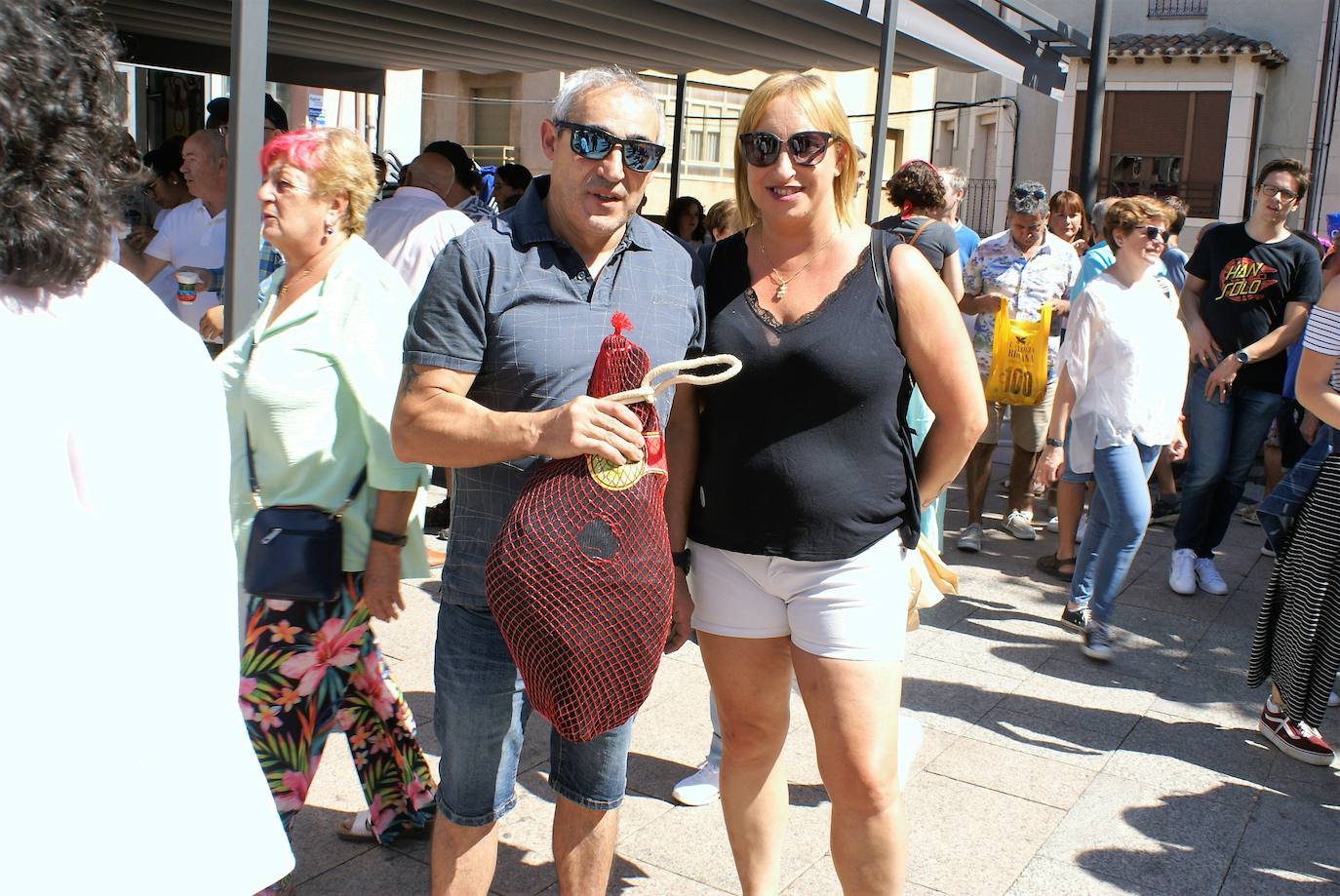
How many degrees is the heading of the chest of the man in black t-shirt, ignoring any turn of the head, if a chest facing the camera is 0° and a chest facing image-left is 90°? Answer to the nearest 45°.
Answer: approximately 0°

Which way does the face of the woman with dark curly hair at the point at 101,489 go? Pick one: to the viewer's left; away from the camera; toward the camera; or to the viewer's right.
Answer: away from the camera

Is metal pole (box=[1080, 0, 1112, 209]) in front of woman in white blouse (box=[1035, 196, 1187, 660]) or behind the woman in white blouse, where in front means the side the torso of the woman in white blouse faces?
behind

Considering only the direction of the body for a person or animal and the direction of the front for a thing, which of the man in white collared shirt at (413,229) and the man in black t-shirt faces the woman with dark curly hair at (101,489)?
the man in black t-shirt

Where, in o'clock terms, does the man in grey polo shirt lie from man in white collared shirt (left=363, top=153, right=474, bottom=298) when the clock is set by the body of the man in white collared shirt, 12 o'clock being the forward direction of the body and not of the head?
The man in grey polo shirt is roughly at 6 o'clock from the man in white collared shirt.

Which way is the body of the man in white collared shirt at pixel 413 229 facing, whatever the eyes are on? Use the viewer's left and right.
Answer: facing away from the viewer

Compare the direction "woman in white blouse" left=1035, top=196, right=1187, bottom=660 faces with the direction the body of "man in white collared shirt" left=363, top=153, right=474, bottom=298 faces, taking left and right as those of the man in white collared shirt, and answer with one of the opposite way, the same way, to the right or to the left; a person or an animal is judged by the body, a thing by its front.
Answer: the opposite way

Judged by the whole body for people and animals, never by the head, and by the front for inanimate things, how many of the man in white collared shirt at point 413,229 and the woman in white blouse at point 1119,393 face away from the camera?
1

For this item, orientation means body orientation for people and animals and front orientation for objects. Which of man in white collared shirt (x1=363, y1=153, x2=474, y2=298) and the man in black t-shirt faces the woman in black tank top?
the man in black t-shirt

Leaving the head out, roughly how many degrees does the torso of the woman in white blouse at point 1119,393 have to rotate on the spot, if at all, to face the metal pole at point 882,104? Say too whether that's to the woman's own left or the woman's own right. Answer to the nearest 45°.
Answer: approximately 180°

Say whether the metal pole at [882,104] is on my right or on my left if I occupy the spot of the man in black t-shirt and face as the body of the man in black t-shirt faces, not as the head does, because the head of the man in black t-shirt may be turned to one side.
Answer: on my right
